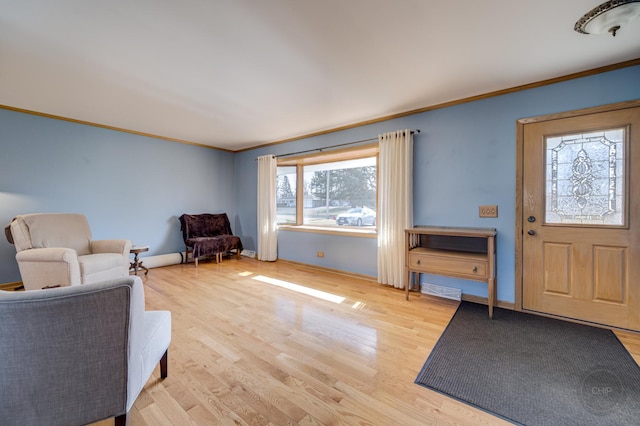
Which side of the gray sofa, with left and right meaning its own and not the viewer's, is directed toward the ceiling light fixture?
right

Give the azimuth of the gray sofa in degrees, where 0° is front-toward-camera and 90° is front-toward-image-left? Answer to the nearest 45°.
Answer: approximately 225°

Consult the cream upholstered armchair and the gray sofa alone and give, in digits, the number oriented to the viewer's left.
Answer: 0

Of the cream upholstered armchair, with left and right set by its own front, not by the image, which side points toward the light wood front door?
front

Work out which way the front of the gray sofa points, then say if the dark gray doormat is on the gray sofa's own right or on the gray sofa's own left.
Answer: on the gray sofa's own right

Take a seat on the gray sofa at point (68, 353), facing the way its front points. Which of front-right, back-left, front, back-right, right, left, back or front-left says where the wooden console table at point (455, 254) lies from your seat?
front-right

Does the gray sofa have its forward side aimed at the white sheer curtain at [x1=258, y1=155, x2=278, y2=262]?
yes

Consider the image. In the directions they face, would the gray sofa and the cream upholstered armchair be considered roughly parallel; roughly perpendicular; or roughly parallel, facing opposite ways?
roughly perpendicular

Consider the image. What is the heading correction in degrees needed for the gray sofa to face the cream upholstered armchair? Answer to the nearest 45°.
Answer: approximately 45° to its left

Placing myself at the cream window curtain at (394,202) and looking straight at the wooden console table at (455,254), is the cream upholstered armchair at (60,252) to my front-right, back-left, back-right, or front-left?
back-right

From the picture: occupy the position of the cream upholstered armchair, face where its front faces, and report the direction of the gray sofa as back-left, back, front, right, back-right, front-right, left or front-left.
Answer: front-right
